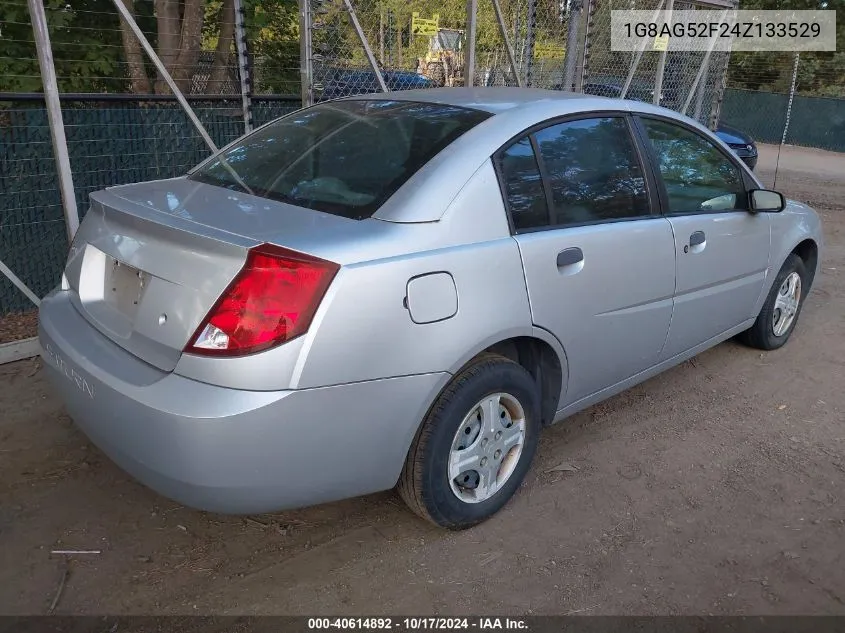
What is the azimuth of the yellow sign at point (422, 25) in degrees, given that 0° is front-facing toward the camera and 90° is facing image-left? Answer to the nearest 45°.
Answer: approximately 0°

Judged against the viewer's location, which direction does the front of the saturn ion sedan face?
facing away from the viewer and to the right of the viewer

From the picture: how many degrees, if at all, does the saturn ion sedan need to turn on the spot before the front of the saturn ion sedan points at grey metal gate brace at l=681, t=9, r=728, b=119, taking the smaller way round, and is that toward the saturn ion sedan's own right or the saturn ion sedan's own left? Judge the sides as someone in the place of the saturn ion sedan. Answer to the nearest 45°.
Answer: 0° — it already faces it

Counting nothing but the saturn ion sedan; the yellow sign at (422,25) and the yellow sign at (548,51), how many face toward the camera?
2

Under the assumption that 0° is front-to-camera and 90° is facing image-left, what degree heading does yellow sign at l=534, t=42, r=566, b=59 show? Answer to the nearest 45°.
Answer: approximately 0°

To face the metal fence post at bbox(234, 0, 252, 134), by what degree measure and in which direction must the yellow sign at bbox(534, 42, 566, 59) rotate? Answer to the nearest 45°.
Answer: approximately 45° to its right

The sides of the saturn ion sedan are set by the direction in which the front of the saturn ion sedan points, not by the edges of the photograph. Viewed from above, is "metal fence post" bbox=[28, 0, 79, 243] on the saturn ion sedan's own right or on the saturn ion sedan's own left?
on the saturn ion sedan's own left

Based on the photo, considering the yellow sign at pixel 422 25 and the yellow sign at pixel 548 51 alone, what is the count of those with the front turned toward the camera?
2
